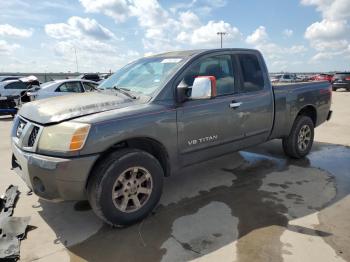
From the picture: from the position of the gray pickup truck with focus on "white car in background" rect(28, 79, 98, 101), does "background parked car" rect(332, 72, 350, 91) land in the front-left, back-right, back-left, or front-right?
front-right

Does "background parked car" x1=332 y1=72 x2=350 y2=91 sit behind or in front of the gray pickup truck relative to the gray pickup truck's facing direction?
behind
